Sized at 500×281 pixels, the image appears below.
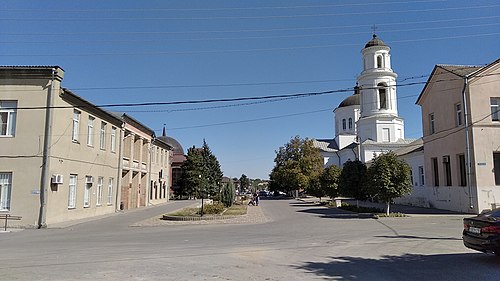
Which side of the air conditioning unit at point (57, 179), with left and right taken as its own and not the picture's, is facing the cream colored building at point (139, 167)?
left

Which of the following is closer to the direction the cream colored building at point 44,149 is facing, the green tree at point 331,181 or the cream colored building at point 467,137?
the cream colored building

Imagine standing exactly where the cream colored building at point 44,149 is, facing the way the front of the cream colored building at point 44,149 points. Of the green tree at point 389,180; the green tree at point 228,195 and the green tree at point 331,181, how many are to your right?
0

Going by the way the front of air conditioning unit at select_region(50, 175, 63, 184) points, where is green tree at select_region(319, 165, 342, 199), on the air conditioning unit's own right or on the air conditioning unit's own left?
on the air conditioning unit's own left

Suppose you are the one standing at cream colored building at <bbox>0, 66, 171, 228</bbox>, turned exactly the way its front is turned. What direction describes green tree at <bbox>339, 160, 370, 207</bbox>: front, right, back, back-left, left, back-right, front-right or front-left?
front-left

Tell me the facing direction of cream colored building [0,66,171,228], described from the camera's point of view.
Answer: facing the viewer and to the right of the viewer

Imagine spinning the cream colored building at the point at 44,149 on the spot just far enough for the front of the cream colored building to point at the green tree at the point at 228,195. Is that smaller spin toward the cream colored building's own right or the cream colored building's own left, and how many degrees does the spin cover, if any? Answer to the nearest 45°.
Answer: approximately 90° to the cream colored building's own left

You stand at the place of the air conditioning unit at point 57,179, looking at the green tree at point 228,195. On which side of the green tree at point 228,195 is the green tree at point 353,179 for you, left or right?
right

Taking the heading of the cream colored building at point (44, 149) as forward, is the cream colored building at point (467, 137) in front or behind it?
in front

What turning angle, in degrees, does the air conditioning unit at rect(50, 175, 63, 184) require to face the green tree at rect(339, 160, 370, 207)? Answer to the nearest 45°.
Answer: approximately 45° to its left
